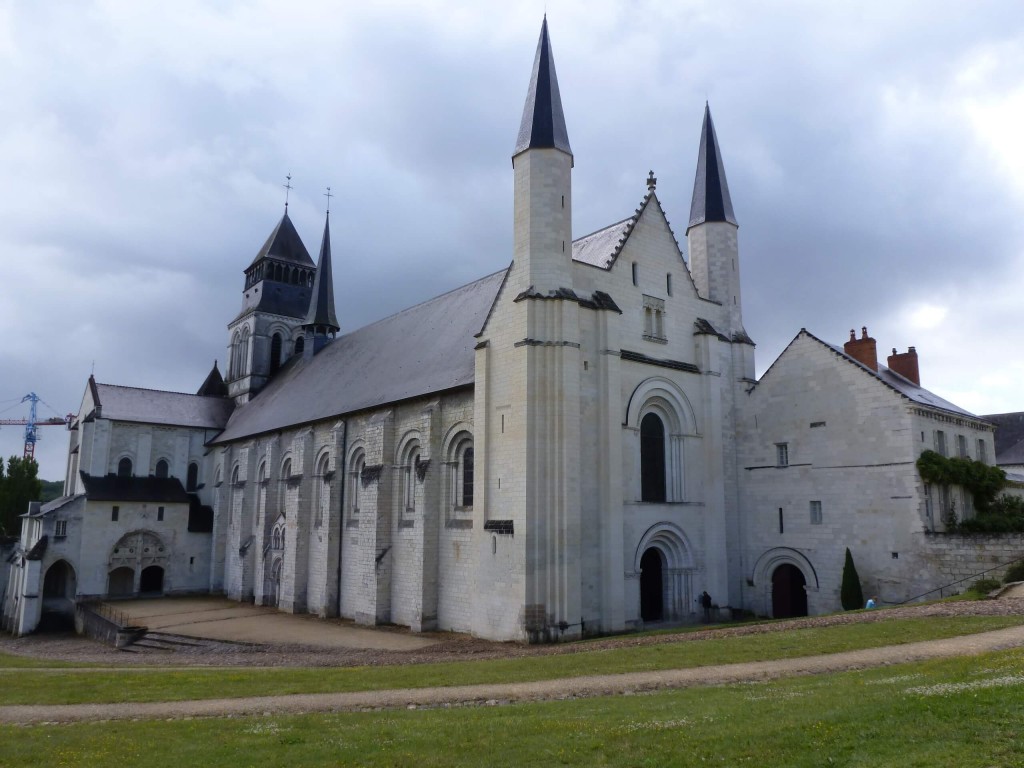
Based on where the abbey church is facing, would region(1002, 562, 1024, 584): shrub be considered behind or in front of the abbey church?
in front

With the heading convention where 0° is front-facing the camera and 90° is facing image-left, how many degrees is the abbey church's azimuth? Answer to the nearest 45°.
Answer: approximately 315°
